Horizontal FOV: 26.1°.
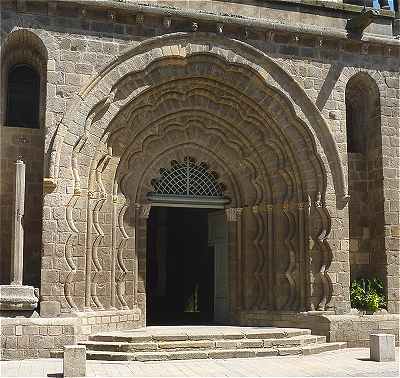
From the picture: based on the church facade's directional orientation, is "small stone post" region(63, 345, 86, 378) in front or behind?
in front

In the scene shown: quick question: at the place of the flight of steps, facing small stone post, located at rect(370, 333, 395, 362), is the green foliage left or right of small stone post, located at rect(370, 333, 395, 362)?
left

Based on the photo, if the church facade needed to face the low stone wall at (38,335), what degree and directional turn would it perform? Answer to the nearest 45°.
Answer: approximately 45° to its right

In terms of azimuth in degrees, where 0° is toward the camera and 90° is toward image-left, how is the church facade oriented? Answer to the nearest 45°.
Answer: approximately 0°

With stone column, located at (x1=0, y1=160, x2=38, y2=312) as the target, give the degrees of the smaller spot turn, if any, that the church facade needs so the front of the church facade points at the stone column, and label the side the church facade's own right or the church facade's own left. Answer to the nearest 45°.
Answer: approximately 45° to the church facade's own right
